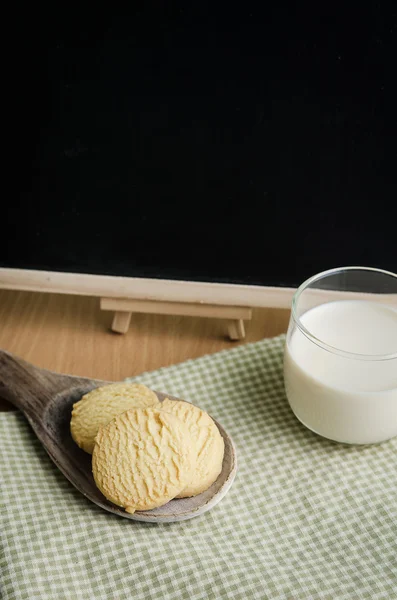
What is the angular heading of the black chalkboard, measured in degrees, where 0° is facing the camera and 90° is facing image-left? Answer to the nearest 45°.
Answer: approximately 0°
